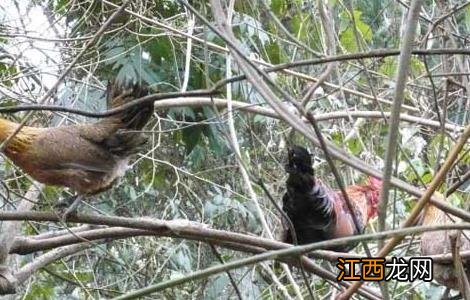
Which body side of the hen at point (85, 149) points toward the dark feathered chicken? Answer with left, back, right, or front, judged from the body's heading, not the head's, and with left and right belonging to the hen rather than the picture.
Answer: back

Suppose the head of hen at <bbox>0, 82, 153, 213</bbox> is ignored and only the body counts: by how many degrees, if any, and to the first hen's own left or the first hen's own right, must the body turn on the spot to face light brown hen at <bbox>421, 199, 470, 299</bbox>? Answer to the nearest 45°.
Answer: approximately 180°

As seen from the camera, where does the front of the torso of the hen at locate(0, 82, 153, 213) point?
to the viewer's left
